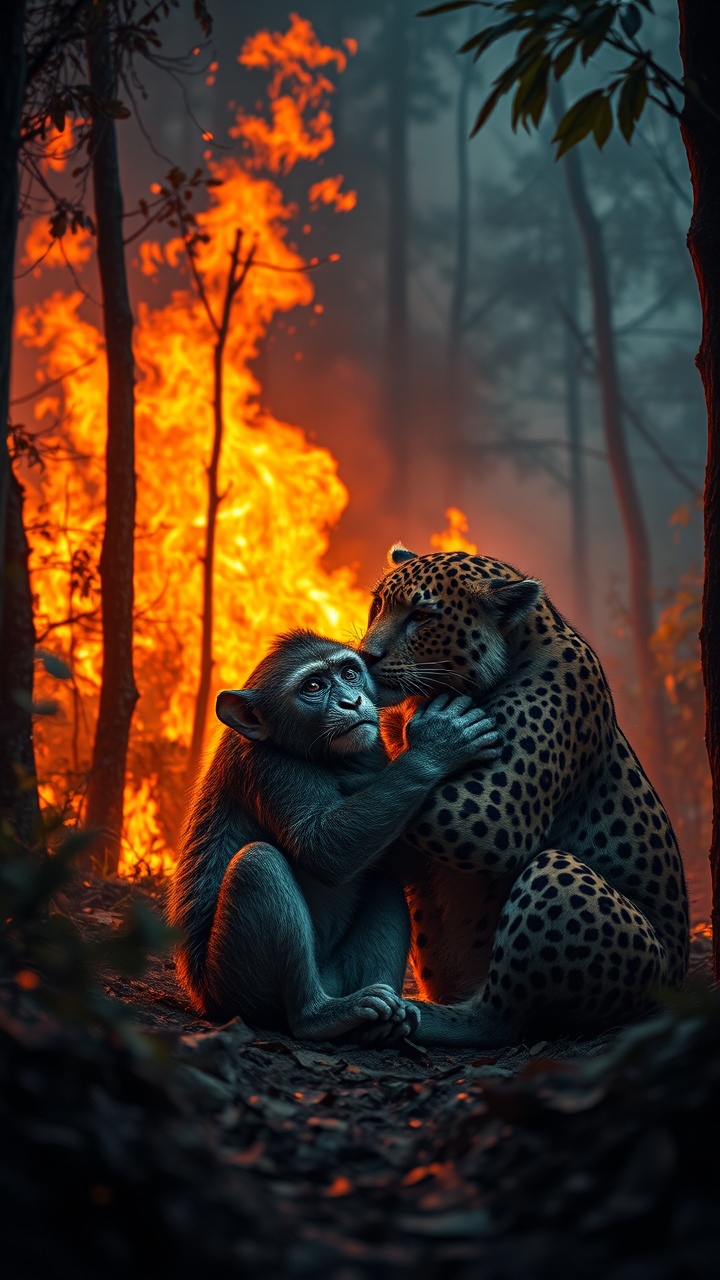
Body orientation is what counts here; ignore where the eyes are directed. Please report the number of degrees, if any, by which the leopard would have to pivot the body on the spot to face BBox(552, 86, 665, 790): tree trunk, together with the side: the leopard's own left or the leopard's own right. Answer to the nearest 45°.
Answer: approximately 90° to the leopard's own right

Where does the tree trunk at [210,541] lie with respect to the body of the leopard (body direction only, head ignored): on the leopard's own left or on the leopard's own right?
on the leopard's own right

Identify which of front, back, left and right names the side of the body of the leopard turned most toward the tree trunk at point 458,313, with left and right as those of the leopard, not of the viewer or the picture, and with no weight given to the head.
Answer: right

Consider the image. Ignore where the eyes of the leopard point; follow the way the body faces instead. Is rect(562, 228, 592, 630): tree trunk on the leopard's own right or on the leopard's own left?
on the leopard's own right

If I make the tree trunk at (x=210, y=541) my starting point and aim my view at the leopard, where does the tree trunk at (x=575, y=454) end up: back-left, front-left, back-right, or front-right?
back-left

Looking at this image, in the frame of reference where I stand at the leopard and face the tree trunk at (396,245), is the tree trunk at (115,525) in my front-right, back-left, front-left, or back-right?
front-left

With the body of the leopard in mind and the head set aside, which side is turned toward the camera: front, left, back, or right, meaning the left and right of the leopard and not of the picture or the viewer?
left

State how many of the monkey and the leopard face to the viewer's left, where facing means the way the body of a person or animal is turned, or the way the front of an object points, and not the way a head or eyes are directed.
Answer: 1

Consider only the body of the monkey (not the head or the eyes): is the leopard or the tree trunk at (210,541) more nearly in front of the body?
the leopard

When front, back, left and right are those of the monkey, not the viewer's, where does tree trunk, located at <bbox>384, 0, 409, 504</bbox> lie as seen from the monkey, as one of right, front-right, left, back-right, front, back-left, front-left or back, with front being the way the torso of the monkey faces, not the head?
back-left

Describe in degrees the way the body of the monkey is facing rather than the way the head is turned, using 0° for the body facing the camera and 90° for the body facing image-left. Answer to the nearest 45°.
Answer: approximately 315°
